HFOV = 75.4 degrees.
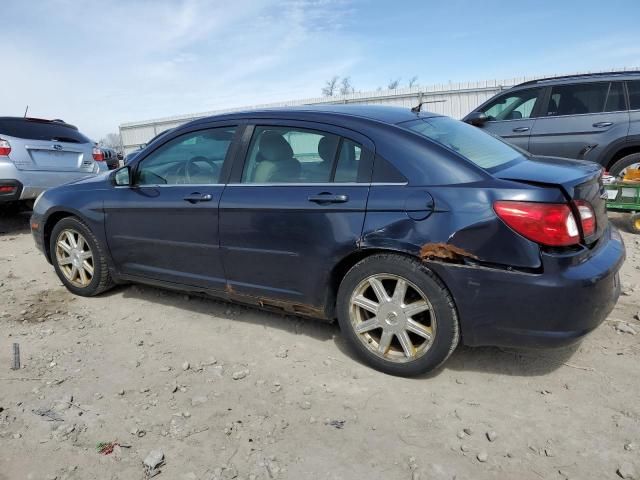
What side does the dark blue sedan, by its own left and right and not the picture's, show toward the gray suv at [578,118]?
right

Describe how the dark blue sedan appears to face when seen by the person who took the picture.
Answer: facing away from the viewer and to the left of the viewer

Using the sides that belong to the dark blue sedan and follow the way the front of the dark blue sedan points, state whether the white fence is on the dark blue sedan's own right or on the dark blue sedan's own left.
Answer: on the dark blue sedan's own right

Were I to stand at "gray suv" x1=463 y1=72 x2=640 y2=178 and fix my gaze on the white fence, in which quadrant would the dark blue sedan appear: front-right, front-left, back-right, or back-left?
back-left
